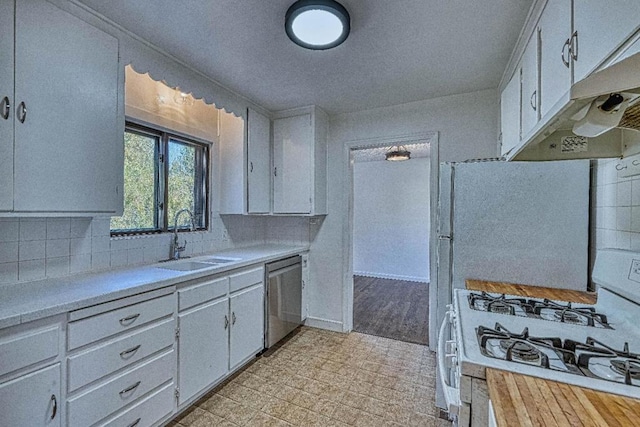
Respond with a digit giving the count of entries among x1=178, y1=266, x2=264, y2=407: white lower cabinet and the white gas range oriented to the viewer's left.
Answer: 1

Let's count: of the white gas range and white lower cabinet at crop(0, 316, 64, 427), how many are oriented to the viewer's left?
1

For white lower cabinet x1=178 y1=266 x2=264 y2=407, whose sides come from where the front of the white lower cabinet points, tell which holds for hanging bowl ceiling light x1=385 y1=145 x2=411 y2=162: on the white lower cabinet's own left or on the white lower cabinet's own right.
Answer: on the white lower cabinet's own left

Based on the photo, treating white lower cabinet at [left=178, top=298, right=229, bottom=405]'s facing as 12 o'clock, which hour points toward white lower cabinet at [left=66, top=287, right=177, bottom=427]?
white lower cabinet at [left=66, top=287, right=177, bottom=427] is roughly at 3 o'clock from white lower cabinet at [left=178, top=298, right=229, bottom=405].

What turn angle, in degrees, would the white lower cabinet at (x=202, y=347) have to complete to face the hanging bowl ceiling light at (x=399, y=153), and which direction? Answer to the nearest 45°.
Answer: approximately 90° to its left

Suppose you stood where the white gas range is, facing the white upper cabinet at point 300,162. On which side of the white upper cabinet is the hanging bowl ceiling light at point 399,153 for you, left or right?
right

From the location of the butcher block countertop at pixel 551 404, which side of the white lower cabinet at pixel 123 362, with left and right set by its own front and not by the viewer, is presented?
front

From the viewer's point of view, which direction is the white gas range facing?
to the viewer's left

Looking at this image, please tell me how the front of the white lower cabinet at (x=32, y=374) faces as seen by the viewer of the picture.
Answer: facing the viewer and to the right of the viewer

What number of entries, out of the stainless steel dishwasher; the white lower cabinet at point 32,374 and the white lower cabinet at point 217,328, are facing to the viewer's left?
0

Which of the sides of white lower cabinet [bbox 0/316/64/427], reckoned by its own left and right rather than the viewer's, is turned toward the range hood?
front

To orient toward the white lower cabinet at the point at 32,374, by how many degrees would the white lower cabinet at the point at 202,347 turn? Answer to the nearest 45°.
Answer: approximately 90° to its right

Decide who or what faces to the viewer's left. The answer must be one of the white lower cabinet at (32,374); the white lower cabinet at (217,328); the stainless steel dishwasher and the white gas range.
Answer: the white gas range

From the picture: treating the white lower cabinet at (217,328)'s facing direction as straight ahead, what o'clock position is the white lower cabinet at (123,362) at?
the white lower cabinet at (123,362) is roughly at 3 o'clock from the white lower cabinet at (217,328).

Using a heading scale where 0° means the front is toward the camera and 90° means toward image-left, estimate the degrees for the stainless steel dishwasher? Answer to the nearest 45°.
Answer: approximately 315°
